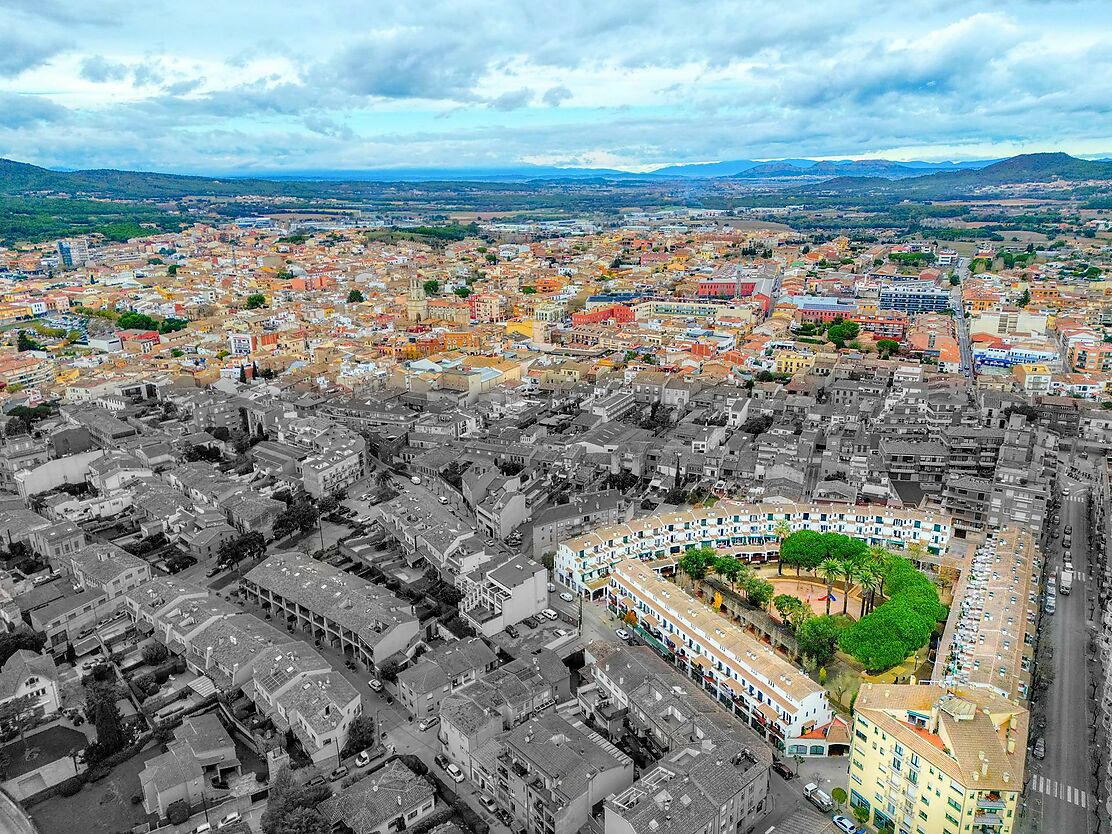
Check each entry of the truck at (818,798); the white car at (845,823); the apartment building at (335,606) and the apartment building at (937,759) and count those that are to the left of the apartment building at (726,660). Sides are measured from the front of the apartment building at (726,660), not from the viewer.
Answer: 3

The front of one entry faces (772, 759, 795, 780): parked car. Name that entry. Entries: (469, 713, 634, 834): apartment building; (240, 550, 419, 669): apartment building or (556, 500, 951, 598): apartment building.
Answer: (556, 500, 951, 598): apartment building

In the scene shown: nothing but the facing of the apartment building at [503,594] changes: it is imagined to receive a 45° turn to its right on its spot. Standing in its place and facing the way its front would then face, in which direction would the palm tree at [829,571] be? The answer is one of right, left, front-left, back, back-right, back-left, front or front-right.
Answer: back

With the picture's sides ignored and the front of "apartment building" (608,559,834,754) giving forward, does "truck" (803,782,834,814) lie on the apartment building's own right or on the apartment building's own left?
on the apartment building's own left

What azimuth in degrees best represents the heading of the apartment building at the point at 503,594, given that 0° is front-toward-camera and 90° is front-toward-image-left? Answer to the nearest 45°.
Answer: approximately 45°

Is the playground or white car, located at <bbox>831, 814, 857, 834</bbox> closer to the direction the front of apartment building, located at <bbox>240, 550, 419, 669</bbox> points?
the white car

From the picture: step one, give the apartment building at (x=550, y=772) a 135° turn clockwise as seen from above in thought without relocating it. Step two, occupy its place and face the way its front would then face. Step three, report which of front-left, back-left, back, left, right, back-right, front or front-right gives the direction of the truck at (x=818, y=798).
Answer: right

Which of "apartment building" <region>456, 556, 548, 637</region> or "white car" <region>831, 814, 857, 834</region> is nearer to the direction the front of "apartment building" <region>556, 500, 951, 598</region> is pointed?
the white car

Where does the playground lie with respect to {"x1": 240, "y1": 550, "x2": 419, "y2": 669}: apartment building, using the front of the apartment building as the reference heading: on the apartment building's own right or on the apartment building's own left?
on the apartment building's own left

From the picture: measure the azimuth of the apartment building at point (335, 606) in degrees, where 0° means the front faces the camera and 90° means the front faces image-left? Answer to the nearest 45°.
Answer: approximately 45°
